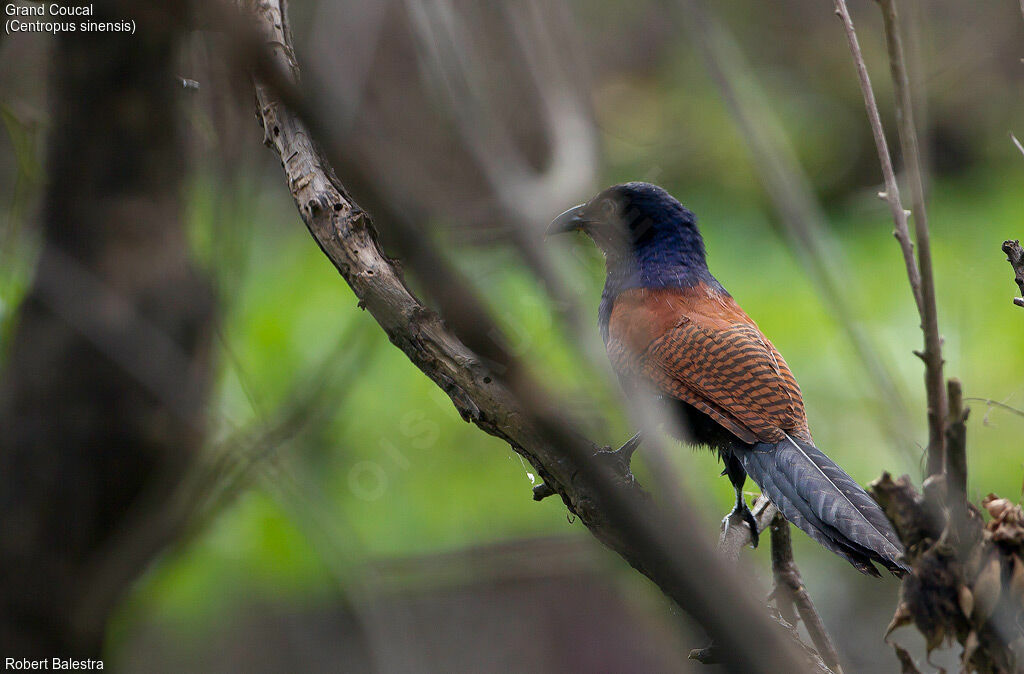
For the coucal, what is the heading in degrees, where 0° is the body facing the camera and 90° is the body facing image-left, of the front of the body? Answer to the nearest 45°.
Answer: approximately 90°
